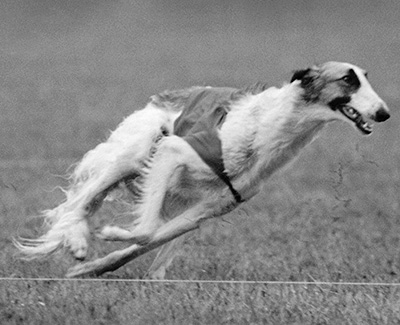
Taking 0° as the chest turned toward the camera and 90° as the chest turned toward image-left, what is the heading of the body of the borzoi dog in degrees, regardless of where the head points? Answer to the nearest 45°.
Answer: approximately 270°
